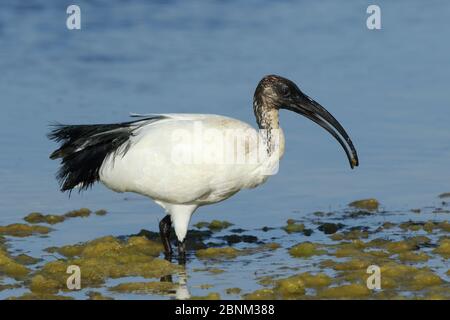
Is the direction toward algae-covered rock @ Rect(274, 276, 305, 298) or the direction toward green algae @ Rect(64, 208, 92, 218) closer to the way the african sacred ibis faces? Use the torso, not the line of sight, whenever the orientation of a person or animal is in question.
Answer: the algae-covered rock

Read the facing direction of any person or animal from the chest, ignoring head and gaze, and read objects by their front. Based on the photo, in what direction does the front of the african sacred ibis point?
to the viewer's right

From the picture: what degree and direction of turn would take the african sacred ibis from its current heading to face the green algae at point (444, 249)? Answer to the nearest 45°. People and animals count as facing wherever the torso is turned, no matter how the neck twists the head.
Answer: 0° — it already faces it

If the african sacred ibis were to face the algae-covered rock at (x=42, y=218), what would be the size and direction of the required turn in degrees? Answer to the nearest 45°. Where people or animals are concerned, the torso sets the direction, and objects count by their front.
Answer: approximately 135° to its left
